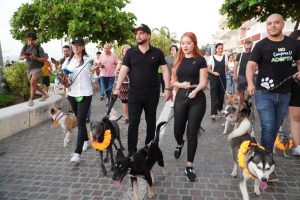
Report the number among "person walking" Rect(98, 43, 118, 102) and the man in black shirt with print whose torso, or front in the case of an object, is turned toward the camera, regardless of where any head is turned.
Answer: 2

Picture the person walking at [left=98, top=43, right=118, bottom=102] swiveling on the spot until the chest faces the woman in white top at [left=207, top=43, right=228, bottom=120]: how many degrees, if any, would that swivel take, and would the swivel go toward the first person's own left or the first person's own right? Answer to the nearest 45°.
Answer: approximately 45° to the first person's own left

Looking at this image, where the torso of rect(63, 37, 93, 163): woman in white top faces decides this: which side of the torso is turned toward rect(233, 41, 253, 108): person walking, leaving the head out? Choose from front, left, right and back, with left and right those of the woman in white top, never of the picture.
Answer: left

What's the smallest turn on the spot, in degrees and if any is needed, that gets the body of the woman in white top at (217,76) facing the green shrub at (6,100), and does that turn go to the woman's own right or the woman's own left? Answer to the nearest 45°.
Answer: approximately 90° to the woman's own right

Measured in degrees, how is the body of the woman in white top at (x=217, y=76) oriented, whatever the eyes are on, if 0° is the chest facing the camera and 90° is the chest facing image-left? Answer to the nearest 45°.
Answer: approximately 0°

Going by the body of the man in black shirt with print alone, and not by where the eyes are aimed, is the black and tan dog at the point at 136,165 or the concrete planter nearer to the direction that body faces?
the black and tan dog

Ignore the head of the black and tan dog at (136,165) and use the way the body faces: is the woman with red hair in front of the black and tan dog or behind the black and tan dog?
behind

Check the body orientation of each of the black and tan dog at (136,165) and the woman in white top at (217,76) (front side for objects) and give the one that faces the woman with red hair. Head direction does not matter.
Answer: the woman in white top

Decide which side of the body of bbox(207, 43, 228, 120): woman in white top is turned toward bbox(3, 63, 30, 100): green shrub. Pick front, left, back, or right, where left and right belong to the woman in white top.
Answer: right
